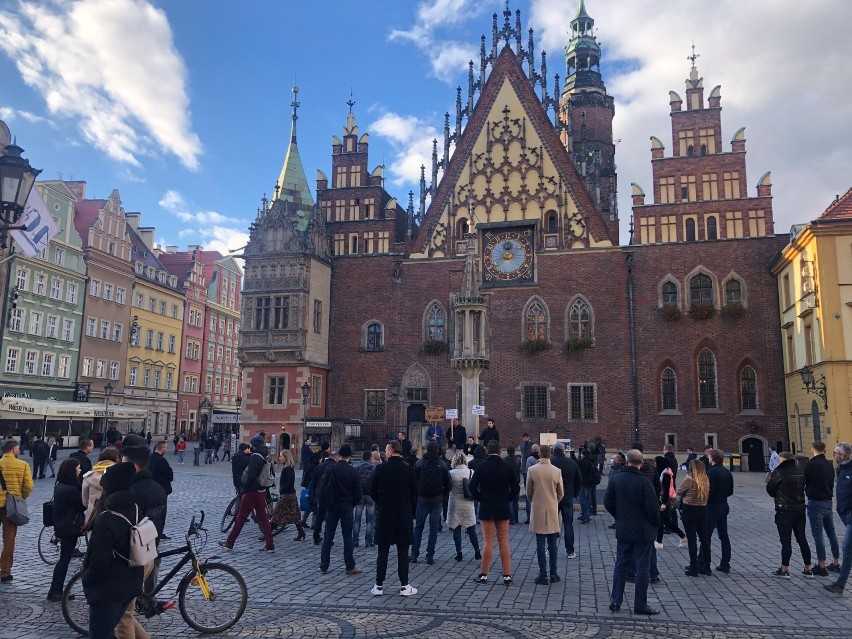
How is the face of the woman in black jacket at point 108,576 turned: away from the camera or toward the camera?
away from the camera

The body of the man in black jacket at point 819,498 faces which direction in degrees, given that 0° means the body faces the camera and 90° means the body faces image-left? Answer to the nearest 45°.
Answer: approximately 135°

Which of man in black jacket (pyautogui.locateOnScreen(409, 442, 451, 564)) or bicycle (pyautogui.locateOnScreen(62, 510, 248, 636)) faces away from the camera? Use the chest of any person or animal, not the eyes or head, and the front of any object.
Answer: the man in black jacket

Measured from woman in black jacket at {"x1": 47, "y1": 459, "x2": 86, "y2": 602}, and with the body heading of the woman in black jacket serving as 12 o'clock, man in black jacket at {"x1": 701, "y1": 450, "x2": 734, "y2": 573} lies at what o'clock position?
The man in black jacket is roughly at 2 o'clock from the woman in black jacket.

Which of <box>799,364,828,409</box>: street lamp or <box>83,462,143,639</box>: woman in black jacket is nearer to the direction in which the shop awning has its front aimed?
the street lamp

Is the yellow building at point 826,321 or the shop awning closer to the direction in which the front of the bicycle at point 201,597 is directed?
the yellow building

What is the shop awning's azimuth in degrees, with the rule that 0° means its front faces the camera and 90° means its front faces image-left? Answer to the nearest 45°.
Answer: approximately 315°

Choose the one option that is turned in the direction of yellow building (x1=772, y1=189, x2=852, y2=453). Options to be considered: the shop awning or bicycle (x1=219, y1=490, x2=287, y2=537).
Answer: the shop awning

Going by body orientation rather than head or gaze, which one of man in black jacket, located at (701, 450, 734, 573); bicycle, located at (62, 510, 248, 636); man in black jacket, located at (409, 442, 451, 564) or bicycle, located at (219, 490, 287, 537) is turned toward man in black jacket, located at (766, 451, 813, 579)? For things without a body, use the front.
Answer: bicycle, located at (62, 510, 248, 636)

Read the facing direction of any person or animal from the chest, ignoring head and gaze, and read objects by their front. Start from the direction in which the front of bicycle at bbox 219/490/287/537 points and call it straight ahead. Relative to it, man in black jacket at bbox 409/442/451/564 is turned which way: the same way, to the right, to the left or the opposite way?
to the right

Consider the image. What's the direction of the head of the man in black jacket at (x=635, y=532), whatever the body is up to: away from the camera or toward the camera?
away from the camera

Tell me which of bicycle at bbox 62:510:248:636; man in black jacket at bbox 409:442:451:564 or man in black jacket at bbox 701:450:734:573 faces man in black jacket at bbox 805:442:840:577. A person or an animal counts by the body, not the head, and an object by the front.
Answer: the bicycle

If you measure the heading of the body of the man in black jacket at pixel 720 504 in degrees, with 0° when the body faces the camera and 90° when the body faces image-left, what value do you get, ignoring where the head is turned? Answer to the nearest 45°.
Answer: approximately 135°

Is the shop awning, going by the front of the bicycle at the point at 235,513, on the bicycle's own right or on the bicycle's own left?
on the bicycle's own right

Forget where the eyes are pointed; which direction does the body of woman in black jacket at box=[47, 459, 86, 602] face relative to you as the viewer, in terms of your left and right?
facing away from the viewer and to the right of the viewer

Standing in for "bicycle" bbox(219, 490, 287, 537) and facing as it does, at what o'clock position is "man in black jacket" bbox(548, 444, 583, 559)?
The man in black jacket is roughly at 7 o'clock from the bicycle.

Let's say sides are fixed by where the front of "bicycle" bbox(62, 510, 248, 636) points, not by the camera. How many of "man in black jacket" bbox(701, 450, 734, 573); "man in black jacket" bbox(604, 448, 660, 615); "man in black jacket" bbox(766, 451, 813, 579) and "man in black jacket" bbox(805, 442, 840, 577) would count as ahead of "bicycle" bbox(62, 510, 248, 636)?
4
